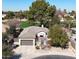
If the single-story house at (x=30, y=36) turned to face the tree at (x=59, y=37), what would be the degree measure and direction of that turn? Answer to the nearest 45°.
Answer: approximately 90° to its left

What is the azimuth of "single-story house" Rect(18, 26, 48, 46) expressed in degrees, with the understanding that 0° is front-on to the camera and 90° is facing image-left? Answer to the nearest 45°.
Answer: approximately 0°
